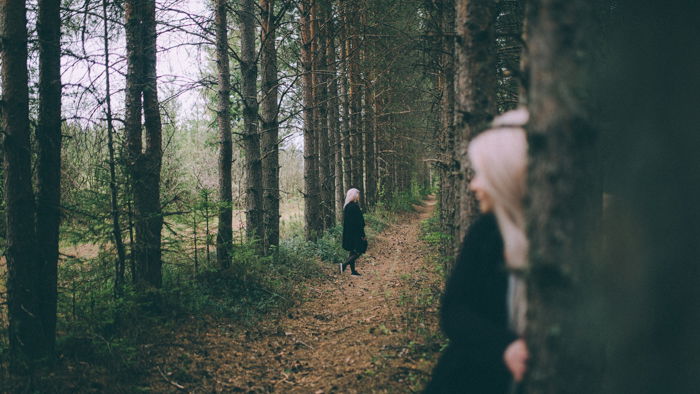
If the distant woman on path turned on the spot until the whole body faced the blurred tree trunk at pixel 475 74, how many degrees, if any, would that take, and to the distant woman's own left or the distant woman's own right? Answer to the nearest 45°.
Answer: approximately 90° to the distant woman's own right

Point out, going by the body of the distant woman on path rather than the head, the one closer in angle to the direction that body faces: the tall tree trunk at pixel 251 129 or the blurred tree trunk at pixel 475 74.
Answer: the blurred tree trunk

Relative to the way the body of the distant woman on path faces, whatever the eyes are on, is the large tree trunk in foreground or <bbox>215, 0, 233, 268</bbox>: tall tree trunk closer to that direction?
the large tree trunk in foreground

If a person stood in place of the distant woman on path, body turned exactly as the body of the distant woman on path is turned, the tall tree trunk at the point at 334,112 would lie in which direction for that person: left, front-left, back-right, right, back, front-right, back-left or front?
left

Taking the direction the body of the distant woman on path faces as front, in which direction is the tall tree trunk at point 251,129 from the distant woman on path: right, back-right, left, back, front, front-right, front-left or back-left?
back-left

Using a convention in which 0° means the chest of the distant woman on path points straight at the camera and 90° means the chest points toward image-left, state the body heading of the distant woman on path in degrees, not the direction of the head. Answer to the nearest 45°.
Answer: approximately 270°

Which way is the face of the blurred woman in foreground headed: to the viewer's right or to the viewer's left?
to the viewer's left
